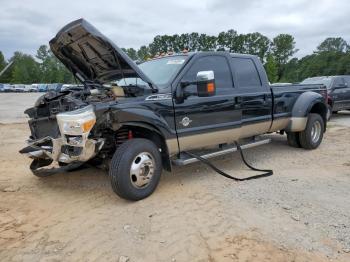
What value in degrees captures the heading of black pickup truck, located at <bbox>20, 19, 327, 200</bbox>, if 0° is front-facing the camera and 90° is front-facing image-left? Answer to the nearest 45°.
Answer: approximately 45°

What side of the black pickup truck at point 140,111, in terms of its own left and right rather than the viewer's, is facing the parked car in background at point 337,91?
back
